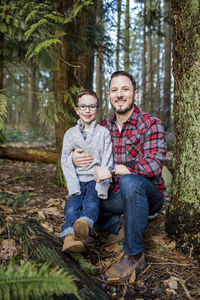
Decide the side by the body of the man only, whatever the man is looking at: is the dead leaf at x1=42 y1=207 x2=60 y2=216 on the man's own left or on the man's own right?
on the man's own right

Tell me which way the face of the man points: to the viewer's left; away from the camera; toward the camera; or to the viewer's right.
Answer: toward the camera

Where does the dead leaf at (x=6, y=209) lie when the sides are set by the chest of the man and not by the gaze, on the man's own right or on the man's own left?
on the man's own right

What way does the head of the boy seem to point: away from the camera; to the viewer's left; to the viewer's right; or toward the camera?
toward the camera

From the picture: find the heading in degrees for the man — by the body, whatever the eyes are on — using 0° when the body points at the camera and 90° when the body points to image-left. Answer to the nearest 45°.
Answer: approximately 45°

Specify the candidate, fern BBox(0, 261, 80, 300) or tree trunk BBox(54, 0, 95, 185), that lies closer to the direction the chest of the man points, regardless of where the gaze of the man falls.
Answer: the fern

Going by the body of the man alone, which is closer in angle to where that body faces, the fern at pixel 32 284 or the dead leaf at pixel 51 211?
the fern

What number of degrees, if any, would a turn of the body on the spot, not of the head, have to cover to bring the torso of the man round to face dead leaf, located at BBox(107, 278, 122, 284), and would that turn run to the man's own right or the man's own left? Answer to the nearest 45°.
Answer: approximately 45° to the man's own left

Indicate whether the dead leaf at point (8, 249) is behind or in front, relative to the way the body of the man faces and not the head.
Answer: in front
